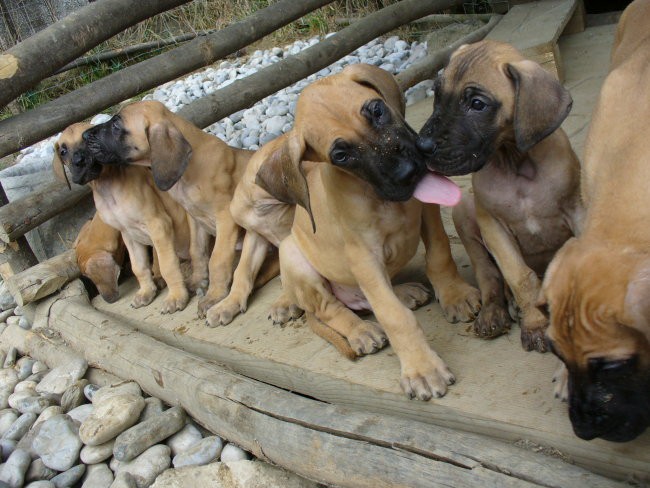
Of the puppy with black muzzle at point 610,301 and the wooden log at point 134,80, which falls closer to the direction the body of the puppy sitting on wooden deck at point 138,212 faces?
the puppy with black muzzle

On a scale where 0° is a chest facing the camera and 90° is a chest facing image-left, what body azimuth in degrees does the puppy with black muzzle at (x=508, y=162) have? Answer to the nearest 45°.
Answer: approximately 45°

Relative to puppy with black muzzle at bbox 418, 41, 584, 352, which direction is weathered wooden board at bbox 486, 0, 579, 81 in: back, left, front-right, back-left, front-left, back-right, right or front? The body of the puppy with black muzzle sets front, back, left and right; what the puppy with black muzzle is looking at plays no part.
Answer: back-right

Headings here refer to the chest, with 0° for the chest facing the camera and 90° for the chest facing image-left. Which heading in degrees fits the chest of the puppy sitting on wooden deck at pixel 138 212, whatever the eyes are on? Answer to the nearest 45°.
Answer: approximately 45°

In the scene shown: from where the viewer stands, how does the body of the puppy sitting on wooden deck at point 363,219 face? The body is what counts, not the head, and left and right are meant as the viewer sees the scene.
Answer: facing the viewer and to the right of the viewer

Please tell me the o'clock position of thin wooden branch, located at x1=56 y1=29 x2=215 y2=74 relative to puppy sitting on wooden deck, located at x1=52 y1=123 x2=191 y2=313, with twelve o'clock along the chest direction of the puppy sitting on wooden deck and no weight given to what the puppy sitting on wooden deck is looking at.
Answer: The thin wooden branch is roughly at 5 o'clock from the puppy sitting on wooden deck.

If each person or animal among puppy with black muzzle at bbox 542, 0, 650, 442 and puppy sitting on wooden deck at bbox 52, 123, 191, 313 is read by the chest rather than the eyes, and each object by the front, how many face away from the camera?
0

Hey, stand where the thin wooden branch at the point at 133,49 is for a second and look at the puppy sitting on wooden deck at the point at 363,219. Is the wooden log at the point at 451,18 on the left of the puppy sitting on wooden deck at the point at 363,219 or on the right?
left
